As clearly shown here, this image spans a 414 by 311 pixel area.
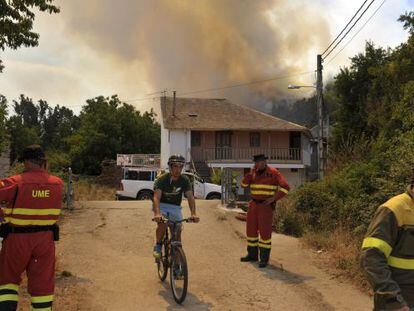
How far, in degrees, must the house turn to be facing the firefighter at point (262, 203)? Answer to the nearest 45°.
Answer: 0° — it already faces them

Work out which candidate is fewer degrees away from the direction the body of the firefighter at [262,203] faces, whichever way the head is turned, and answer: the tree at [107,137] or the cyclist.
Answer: the cyclist

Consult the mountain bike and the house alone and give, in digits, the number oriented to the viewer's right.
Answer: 0

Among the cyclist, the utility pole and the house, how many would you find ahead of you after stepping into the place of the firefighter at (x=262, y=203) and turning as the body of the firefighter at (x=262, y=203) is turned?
1

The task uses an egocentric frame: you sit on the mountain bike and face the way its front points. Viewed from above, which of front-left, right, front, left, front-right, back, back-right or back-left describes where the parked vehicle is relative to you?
back

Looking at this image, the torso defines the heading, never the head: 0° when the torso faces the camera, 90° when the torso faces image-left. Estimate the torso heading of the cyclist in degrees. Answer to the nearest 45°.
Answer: approximately 0°

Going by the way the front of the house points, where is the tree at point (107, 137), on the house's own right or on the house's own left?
on the house's own right

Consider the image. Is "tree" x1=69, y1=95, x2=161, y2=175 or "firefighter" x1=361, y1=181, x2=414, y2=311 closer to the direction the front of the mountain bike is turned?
the firefighter
